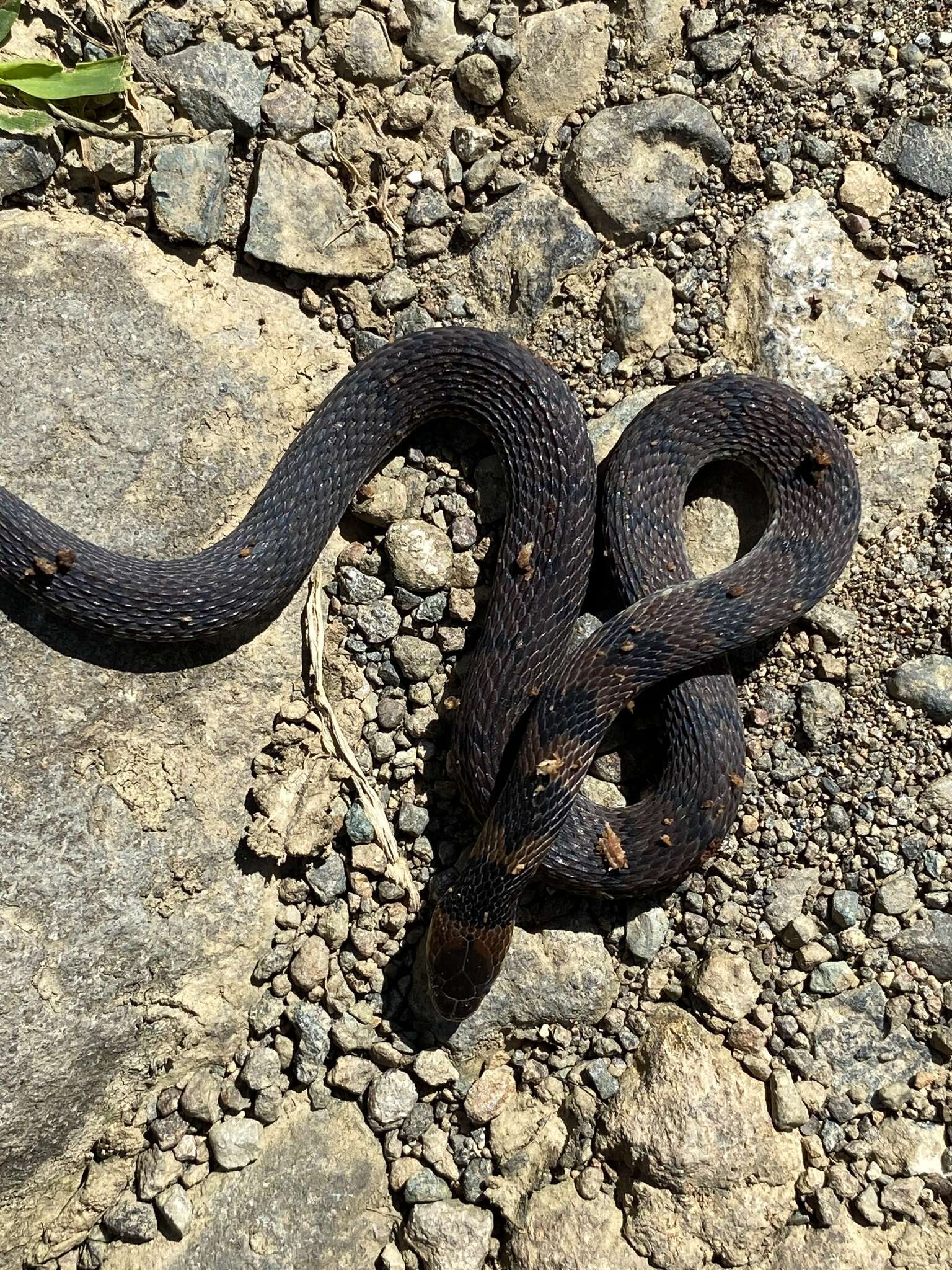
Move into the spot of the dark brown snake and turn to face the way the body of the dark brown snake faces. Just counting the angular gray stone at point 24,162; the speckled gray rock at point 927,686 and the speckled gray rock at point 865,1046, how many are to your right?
1

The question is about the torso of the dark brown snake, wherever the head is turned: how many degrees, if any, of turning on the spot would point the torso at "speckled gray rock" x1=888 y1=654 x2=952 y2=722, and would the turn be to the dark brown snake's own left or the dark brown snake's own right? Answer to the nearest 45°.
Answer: approximately 90° to the dark brown snake's own left

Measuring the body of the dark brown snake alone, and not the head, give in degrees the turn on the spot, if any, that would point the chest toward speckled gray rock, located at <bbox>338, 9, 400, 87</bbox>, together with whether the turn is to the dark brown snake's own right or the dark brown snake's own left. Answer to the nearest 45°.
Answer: approximately 135° to the dark brown snake's own right

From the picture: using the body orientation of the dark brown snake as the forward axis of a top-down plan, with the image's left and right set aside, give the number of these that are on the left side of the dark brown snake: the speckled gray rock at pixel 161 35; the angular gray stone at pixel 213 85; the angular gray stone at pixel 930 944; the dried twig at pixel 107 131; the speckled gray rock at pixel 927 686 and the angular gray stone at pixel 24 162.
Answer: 2

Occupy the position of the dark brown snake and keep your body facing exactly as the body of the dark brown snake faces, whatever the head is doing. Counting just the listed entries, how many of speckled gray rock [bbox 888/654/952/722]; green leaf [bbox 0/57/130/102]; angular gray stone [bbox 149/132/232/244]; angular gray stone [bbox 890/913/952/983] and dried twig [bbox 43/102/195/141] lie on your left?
2

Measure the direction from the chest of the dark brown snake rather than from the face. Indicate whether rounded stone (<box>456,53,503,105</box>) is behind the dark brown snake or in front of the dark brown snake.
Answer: behind

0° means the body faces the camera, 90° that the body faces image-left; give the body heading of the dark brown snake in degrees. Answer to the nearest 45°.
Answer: approximately 0°

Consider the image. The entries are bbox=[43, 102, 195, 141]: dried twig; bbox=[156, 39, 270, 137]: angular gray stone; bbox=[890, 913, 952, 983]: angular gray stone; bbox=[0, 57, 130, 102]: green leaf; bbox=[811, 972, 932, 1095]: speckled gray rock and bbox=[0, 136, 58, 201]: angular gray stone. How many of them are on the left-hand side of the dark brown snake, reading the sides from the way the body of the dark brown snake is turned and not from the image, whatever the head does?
2

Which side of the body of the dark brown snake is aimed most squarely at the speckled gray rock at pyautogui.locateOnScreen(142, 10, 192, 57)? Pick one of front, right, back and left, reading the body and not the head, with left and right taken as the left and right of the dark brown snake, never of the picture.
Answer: right

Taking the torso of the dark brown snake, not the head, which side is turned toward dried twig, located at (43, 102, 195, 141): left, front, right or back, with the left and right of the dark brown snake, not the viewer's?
right
